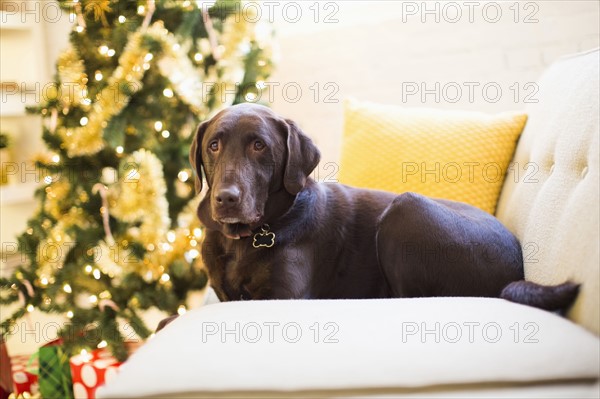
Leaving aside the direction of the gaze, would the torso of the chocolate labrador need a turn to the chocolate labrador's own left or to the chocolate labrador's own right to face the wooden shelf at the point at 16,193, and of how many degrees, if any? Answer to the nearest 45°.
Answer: approximately 90° to the chocolate labrador's own right

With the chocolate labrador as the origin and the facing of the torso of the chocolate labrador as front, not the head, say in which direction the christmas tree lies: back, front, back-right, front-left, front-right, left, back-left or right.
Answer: right

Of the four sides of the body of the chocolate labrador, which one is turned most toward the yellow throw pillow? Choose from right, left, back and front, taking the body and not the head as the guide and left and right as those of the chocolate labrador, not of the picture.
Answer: right

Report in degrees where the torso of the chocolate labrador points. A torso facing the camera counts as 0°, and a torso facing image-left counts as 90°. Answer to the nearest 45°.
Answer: approximately 45°
